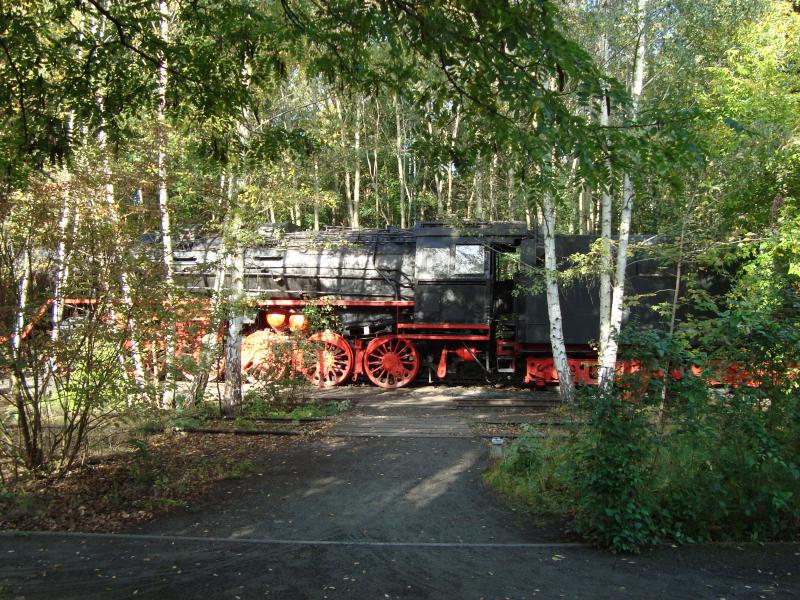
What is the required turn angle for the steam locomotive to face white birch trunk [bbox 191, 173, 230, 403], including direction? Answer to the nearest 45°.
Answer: approximately 45° to its left

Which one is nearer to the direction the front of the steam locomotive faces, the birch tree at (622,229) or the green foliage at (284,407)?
the green foliage

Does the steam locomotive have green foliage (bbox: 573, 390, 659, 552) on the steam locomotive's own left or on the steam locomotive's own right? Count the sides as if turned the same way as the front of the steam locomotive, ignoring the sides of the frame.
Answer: on the steam locomotive's own left

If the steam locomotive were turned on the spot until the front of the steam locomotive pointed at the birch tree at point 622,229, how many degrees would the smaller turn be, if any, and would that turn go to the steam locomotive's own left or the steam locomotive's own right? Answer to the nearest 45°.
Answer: approximately 135° to the steam locomotive's own left

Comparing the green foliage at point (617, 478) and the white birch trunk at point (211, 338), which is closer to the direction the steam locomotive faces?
the white birch trunk

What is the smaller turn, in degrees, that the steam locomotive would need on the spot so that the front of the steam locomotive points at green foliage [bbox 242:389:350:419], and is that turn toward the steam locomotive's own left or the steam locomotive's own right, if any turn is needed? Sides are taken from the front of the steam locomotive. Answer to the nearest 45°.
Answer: approximately 45° to the steam locomotive's own left

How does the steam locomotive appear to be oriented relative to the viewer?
to the viewer's left

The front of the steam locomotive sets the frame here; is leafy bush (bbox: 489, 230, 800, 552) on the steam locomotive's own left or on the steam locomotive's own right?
on the steam locomotive's own left

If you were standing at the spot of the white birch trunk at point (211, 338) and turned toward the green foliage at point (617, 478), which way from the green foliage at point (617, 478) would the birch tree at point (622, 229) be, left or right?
left

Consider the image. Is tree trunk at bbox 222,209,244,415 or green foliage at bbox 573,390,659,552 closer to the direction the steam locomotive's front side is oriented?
the tree trunk
